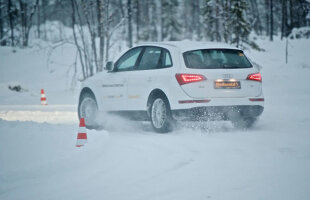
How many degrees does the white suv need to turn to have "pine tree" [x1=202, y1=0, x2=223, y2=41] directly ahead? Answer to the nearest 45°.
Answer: approximately 45° to its right

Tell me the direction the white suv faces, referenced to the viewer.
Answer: facing away from the viewer and to the left of the viewer

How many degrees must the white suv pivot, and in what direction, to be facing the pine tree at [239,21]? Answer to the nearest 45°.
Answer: approximately 45° to its right

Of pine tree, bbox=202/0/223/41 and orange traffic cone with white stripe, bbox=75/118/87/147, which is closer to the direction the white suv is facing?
the pine tree

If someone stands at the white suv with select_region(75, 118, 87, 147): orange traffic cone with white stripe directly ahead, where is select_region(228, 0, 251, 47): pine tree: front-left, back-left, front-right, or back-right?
back-right

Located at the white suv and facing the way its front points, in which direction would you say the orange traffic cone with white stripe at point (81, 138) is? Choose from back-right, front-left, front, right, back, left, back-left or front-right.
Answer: left

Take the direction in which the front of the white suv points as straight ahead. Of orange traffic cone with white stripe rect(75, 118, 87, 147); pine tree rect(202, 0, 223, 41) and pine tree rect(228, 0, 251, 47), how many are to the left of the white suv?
1
